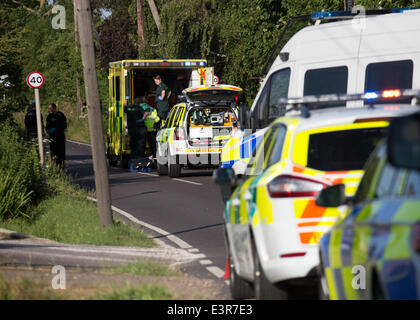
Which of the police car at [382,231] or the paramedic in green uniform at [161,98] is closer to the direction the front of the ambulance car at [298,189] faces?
the paramedic in green uniform

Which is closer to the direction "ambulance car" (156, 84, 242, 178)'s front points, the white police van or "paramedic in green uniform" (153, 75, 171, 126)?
the paramedic in green uniform

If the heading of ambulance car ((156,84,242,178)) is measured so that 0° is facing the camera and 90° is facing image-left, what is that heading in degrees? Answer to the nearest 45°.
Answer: approximately 135°

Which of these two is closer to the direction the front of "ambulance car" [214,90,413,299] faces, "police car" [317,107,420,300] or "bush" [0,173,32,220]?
the bush

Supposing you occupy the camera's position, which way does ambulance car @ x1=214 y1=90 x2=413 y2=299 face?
facing away from the viewer and to the left of the viewer

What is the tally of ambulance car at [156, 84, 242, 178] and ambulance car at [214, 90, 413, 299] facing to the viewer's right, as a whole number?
0

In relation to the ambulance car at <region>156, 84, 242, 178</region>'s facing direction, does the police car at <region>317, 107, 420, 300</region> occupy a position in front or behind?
behind

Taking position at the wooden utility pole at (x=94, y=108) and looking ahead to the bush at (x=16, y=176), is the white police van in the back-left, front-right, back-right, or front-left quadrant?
back-right
